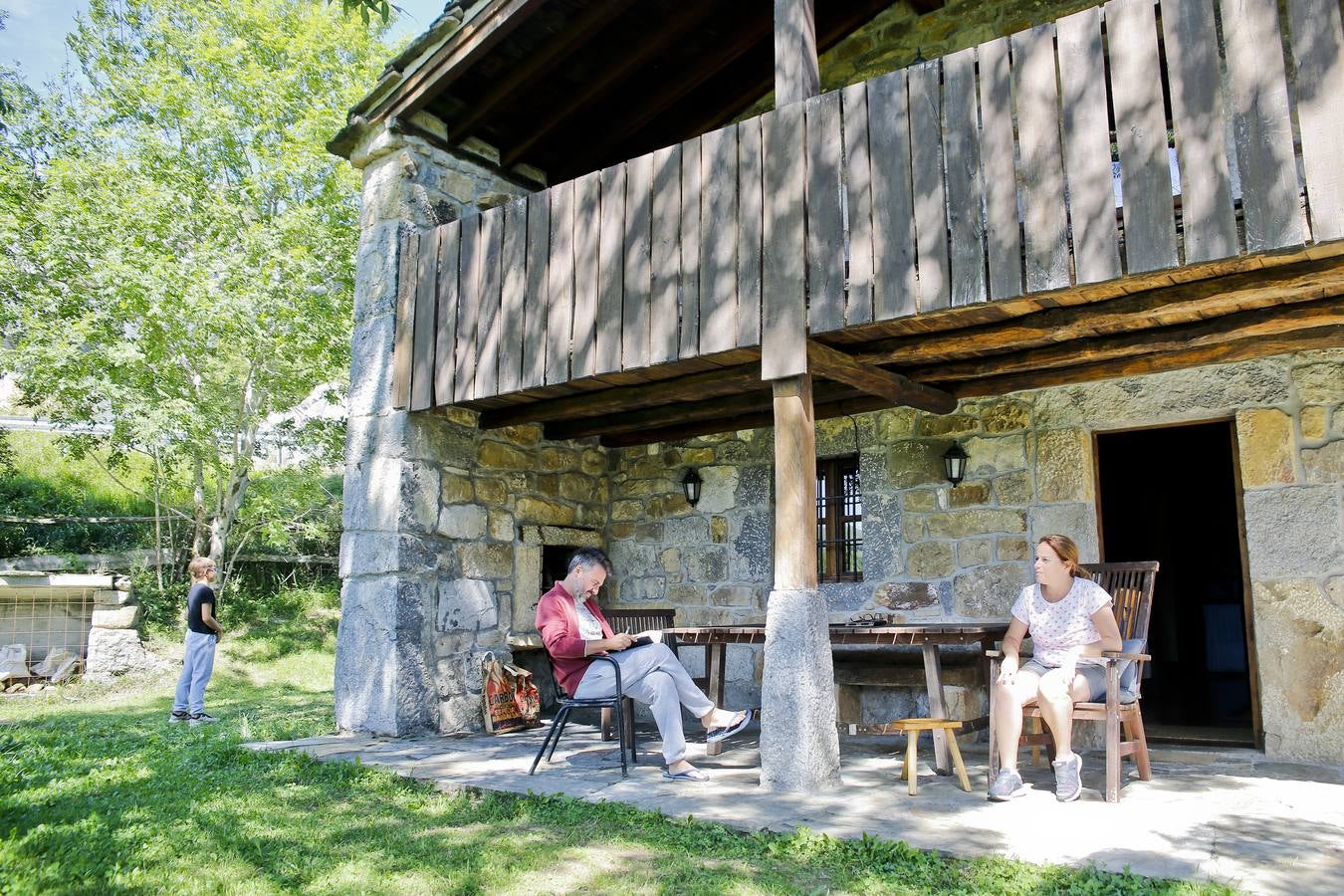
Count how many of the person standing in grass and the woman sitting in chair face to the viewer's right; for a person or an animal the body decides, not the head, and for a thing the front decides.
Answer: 1

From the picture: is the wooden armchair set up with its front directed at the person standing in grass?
no

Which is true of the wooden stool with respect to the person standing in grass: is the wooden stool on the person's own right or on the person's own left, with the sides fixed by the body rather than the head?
on the person's own right

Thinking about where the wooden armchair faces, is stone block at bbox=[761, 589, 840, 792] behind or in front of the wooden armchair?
in front

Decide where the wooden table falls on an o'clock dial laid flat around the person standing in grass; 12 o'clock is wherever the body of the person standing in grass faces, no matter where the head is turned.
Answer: The wooden table is roughly at 2 o'clock from the person standing in grass.

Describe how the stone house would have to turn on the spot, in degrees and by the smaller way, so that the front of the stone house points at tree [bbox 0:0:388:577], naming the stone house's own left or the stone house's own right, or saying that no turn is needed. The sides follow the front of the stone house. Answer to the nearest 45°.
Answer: approximately 90° to the stone house's own right

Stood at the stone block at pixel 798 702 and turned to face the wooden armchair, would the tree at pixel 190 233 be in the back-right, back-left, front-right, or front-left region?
back-left

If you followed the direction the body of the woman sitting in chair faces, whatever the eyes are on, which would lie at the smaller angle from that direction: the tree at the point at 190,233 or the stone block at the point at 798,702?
the stone block

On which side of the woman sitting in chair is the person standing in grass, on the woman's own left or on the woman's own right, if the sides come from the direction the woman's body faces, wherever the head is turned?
on the woman's own right

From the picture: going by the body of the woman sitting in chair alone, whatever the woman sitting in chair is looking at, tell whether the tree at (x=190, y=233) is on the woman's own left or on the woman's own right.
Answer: on the woman's own right

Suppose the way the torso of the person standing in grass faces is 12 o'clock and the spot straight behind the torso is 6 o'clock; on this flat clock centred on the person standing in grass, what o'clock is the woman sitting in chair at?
The woman sitting in chair is roughly at 2 o'clock from the person standing in grass.

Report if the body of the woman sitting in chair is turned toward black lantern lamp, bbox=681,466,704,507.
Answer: no

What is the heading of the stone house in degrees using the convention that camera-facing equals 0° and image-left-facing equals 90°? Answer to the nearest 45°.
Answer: approximately 45°

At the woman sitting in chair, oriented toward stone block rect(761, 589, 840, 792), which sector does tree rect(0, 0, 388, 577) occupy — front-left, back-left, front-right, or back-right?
front-right

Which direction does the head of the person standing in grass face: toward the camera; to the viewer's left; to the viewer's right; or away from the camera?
to the viewer's right

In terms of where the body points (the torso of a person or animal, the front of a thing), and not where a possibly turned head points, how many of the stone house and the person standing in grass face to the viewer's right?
1

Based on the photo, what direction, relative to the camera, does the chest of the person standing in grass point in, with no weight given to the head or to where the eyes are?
to the viewer's right
